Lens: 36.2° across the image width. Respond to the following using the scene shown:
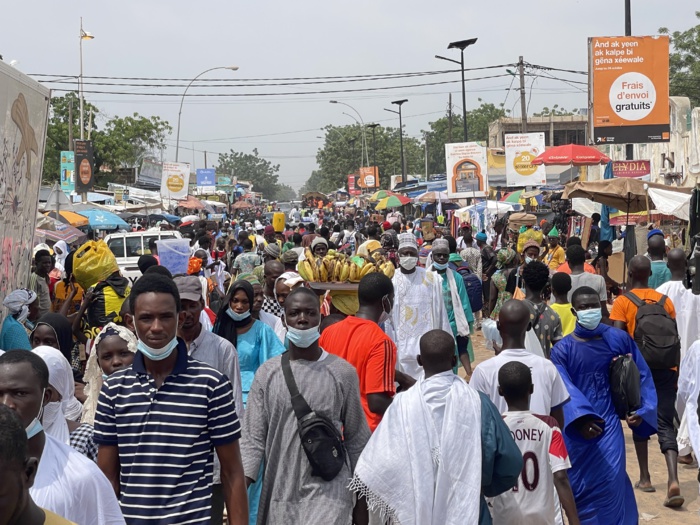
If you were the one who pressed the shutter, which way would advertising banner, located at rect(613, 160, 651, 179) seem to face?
facing the viewer

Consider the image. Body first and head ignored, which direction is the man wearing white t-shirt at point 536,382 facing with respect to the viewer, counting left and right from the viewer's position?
facing away from the viewer

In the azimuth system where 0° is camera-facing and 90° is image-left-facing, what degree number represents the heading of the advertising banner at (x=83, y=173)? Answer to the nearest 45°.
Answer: approximately 315°

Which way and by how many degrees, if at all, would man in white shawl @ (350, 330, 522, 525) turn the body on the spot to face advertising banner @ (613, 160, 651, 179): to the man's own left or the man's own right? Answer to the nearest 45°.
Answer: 0° — they already face it

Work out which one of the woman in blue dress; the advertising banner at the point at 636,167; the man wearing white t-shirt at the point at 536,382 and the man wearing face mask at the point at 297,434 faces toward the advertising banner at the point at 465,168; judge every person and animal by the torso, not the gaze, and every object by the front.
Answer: the man wearing white t-shirt at the point at 536,382

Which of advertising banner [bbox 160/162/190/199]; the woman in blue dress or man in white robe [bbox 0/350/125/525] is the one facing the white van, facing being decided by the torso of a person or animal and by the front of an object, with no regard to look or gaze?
the advertising banner

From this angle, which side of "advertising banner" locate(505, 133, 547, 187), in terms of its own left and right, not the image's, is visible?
front

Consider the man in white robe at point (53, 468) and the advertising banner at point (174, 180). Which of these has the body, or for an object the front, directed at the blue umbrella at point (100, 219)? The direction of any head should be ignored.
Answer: the advertising banner

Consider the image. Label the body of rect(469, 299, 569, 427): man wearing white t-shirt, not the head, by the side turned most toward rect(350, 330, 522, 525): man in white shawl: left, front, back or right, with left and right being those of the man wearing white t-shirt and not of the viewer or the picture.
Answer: back

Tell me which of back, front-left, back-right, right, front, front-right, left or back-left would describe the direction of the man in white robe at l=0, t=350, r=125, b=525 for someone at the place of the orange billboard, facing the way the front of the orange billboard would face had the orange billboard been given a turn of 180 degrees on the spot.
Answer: back

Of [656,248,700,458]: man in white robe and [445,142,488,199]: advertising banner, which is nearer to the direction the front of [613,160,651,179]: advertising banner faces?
the man in white robe

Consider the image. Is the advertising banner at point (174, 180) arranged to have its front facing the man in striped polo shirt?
yes

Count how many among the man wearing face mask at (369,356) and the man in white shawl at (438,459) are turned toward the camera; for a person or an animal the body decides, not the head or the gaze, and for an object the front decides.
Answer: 0

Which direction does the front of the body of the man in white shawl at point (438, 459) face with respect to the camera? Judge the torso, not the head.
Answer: away from the camera
